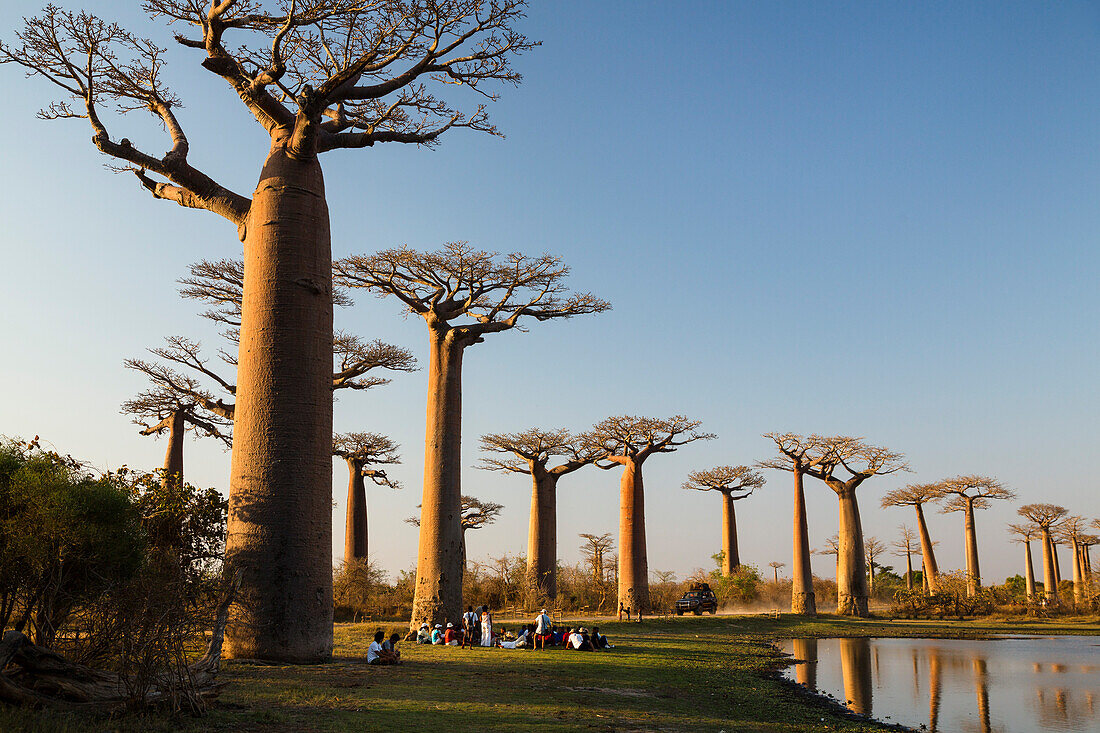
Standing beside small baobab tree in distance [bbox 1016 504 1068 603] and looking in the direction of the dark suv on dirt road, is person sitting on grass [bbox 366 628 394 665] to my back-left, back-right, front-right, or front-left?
front-left

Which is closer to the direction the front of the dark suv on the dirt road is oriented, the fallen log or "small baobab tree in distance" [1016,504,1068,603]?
the fallen log

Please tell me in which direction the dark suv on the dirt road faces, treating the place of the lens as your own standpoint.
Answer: facing the viewer and to the left of the viewer

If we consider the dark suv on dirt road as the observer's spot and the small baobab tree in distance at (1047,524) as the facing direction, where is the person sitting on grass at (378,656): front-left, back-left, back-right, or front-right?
back-right

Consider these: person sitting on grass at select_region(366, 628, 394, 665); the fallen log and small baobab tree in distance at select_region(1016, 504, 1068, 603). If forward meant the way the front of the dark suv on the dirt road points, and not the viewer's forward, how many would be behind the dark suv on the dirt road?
1

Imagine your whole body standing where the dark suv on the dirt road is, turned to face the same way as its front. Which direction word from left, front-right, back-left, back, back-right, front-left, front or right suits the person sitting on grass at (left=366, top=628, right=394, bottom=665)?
front-left

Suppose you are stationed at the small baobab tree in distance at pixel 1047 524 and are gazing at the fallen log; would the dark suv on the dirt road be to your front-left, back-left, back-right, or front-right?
front-right

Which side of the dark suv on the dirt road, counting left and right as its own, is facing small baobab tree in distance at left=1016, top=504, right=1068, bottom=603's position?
back

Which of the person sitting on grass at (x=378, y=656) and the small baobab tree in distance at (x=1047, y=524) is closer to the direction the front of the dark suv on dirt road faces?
the person sitting on grass
